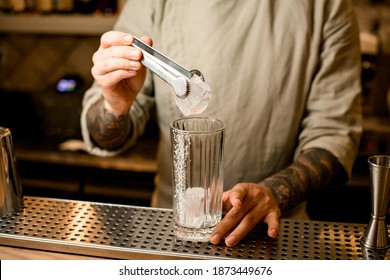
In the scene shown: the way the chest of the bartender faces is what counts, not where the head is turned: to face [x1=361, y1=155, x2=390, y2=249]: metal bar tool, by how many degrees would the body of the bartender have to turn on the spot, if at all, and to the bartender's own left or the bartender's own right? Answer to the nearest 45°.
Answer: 0° — they already face it

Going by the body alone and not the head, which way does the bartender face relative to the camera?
toward the camera
